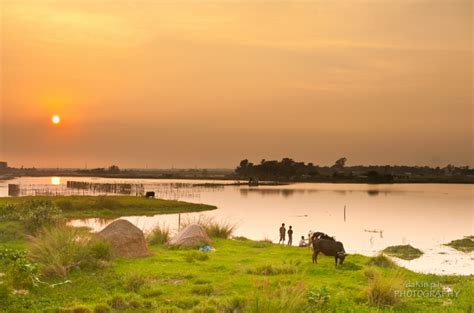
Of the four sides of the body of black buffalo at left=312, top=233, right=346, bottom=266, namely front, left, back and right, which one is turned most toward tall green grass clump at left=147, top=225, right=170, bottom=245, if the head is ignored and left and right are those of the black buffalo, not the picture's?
back

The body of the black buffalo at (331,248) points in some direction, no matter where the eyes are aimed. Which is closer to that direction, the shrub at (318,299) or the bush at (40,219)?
the shrub

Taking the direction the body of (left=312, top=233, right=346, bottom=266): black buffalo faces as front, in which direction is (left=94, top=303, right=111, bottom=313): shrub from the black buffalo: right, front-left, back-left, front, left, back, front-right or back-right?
right

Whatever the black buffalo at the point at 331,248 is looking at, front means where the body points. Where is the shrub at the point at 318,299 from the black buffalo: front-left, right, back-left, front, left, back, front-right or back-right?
front-right

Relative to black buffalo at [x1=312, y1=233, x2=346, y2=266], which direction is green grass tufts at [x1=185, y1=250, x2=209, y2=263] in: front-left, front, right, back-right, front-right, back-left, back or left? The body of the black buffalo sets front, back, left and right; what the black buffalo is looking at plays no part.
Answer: back-right

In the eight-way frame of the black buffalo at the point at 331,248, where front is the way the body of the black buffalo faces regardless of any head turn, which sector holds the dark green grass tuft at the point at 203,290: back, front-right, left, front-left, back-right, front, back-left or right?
right

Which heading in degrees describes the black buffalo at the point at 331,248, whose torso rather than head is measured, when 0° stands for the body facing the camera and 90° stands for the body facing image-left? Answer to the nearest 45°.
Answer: approximately 315°

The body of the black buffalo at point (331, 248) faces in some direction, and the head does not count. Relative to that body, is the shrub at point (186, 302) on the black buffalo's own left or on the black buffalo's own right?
on the black buffalo's own right

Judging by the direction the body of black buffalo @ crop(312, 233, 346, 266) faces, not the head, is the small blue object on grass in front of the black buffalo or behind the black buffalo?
behind

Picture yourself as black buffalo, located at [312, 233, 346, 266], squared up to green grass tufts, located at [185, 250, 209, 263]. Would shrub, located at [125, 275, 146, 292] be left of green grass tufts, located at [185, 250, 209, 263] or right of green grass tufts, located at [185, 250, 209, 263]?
left
